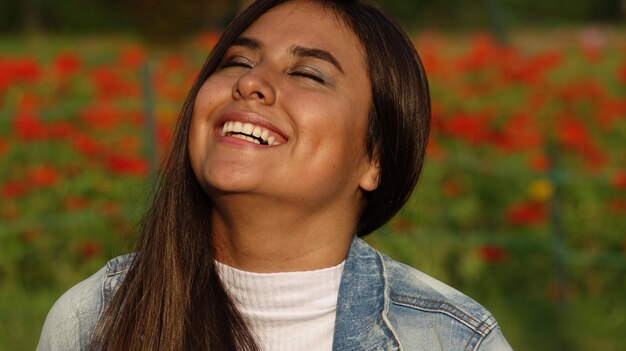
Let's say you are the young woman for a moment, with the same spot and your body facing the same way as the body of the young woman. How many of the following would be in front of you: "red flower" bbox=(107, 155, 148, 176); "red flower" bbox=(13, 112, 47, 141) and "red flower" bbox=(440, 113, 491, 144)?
0

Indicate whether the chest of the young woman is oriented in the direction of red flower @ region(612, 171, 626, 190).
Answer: no

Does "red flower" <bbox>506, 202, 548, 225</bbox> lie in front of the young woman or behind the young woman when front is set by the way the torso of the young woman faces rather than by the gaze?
behind

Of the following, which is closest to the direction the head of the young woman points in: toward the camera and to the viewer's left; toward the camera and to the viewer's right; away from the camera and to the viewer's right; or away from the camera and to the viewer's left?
toward the camera and to the viewer's left

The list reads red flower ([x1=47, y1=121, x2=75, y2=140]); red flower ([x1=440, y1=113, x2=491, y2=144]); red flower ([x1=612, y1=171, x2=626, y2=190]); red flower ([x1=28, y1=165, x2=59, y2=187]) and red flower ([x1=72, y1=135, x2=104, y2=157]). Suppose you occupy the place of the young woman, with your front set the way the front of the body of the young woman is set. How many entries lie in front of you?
0

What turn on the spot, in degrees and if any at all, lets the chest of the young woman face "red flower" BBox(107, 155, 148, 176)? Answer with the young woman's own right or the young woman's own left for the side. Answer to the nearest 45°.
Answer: approximately 180°

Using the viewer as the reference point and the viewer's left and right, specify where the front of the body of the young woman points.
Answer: facing the viewer

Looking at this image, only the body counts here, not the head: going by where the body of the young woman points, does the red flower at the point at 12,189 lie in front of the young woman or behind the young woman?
behind

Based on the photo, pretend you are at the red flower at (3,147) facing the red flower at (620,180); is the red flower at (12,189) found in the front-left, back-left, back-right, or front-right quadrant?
front-right

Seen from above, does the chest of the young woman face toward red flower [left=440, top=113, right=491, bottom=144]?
no

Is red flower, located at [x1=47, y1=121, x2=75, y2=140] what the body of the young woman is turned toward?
no

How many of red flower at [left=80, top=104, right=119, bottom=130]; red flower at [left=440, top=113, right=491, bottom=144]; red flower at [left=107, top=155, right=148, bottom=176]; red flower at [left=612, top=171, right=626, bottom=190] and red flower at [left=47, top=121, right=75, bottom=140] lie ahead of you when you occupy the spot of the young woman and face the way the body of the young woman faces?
0
